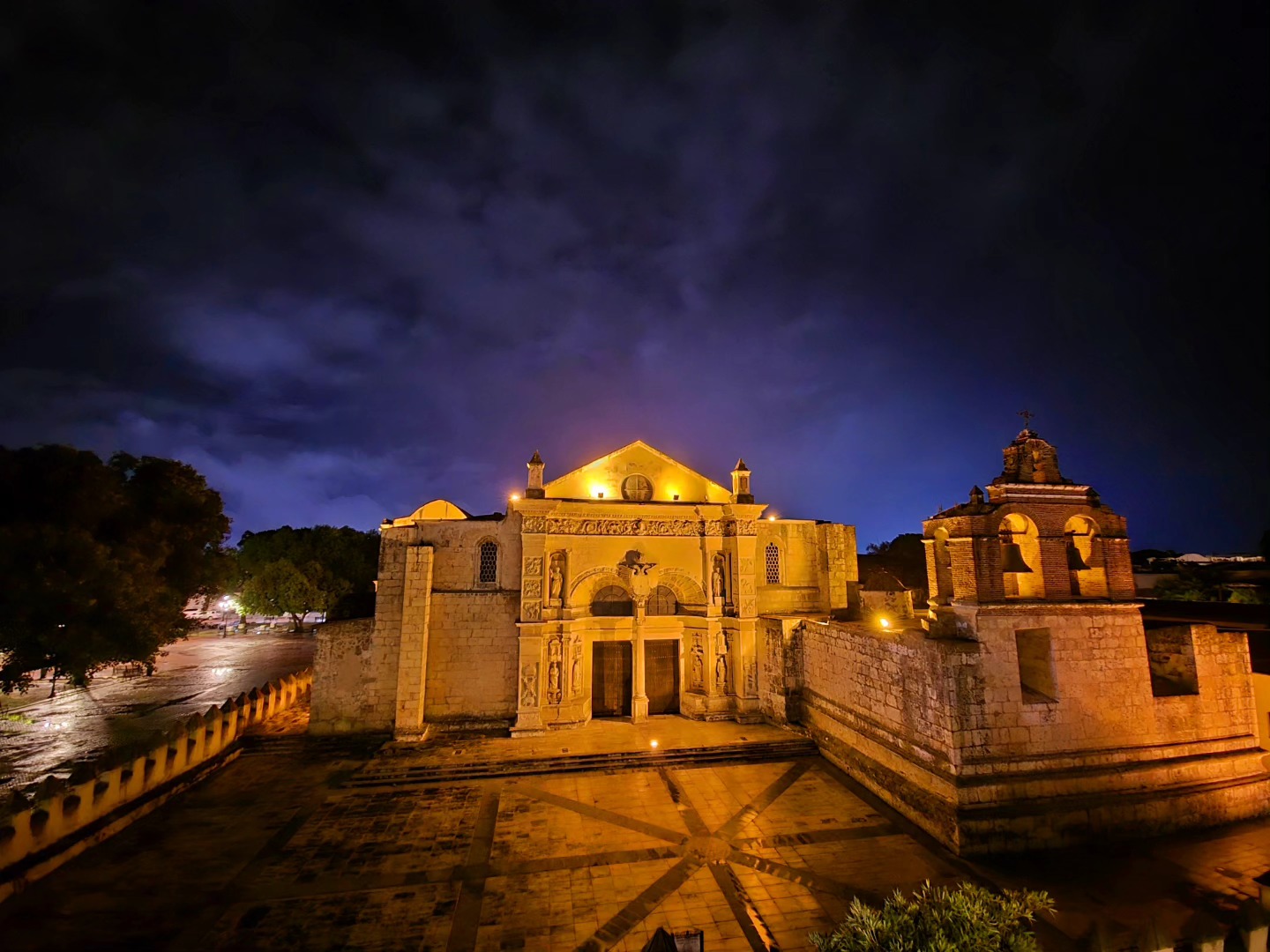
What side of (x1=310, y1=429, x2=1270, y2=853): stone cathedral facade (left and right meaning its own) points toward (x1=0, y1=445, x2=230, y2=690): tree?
right

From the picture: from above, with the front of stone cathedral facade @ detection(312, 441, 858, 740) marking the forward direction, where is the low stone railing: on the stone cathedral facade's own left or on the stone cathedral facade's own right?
on the stone cathedral facade's own right

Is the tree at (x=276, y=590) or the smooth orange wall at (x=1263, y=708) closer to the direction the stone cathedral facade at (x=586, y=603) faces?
the smooth orange wall

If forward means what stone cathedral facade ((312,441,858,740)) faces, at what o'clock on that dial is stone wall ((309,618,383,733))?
The stone wall is roughly at 3 o'clock from the stone cathedral facade.

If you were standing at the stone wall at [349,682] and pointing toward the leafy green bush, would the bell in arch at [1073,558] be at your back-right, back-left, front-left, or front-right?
front-left

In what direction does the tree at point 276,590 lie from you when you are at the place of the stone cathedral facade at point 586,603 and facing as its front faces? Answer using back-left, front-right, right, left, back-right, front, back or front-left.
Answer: back-right

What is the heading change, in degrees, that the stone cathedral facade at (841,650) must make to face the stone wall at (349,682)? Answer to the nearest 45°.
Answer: approximately 90° to its right

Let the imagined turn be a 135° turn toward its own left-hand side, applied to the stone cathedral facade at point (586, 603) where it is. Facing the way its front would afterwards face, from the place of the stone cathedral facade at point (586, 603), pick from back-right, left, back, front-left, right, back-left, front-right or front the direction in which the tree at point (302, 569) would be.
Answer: left

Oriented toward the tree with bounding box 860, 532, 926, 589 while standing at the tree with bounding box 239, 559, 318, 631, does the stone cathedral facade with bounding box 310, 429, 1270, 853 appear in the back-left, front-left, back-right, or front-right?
front-right

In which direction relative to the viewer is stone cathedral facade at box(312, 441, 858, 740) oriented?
toward the camera
